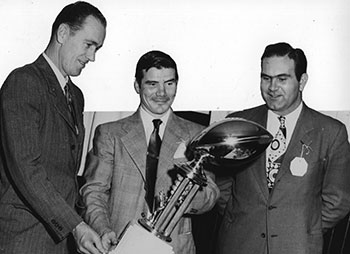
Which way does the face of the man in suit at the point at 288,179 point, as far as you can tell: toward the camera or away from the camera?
toward the camera

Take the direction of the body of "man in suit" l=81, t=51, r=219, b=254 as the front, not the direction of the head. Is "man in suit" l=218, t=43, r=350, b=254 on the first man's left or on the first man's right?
on the first man's left

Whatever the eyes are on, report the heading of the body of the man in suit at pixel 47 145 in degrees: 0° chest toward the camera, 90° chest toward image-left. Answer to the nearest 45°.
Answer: approximately 315°

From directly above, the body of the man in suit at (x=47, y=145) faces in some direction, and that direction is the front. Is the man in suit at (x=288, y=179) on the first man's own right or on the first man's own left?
on the first man's own left

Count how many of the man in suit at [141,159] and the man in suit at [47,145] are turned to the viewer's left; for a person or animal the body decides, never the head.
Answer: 0

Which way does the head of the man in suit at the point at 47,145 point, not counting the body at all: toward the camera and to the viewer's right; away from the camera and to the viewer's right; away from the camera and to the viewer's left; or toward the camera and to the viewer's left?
toward the camera and to the viewer's right

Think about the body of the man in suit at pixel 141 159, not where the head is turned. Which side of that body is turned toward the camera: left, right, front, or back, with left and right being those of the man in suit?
front
